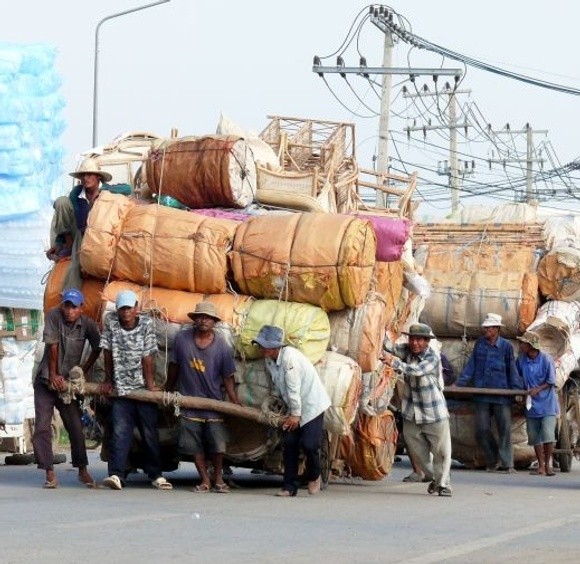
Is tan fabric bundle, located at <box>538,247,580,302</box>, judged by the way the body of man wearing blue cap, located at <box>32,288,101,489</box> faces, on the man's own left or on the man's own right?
on the man's own left

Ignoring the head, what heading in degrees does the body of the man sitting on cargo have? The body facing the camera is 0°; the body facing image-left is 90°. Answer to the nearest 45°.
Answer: approximately 45°

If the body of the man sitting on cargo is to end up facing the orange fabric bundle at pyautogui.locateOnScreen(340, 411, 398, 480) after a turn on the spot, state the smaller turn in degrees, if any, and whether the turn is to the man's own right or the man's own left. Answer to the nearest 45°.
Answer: approximately 135° to the man's own left

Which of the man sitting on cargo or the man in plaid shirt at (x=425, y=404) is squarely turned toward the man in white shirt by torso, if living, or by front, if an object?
the man in plaid shirt

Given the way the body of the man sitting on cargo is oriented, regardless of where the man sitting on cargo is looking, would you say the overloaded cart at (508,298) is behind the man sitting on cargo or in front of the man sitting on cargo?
behind

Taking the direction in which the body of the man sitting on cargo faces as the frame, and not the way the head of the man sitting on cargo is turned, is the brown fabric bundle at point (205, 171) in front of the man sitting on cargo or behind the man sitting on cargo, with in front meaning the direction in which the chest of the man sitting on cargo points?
behind

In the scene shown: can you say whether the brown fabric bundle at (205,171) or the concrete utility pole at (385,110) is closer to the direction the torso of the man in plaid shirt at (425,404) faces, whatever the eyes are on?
the brown fabric bundle
